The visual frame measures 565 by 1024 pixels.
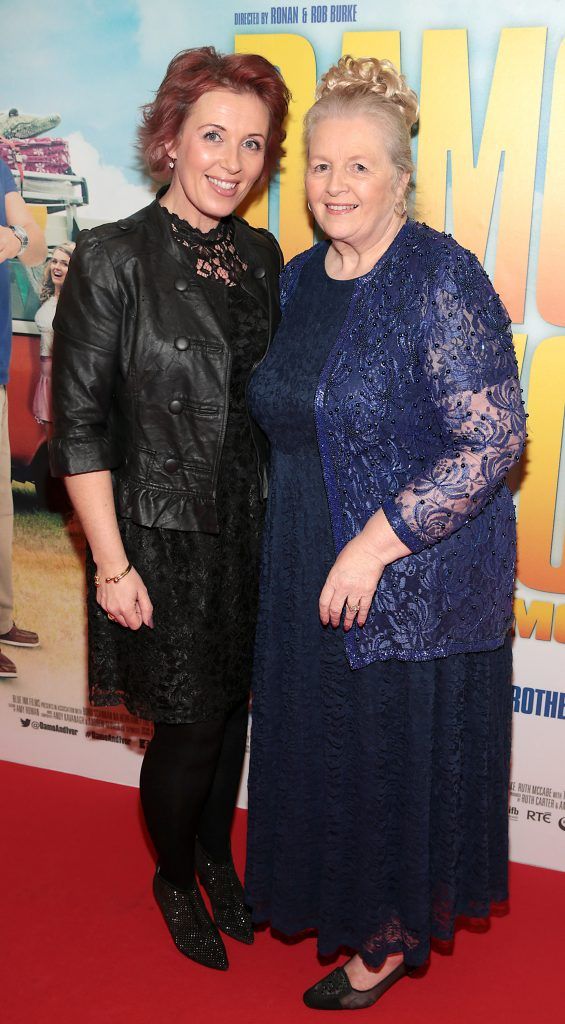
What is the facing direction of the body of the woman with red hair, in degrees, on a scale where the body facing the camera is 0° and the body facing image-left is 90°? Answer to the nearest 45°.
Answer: approximately 315°

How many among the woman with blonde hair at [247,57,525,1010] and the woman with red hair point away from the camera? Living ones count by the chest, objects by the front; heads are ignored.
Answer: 0

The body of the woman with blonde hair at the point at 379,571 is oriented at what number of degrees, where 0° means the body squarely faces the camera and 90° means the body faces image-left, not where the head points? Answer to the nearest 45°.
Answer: approximately 45°
